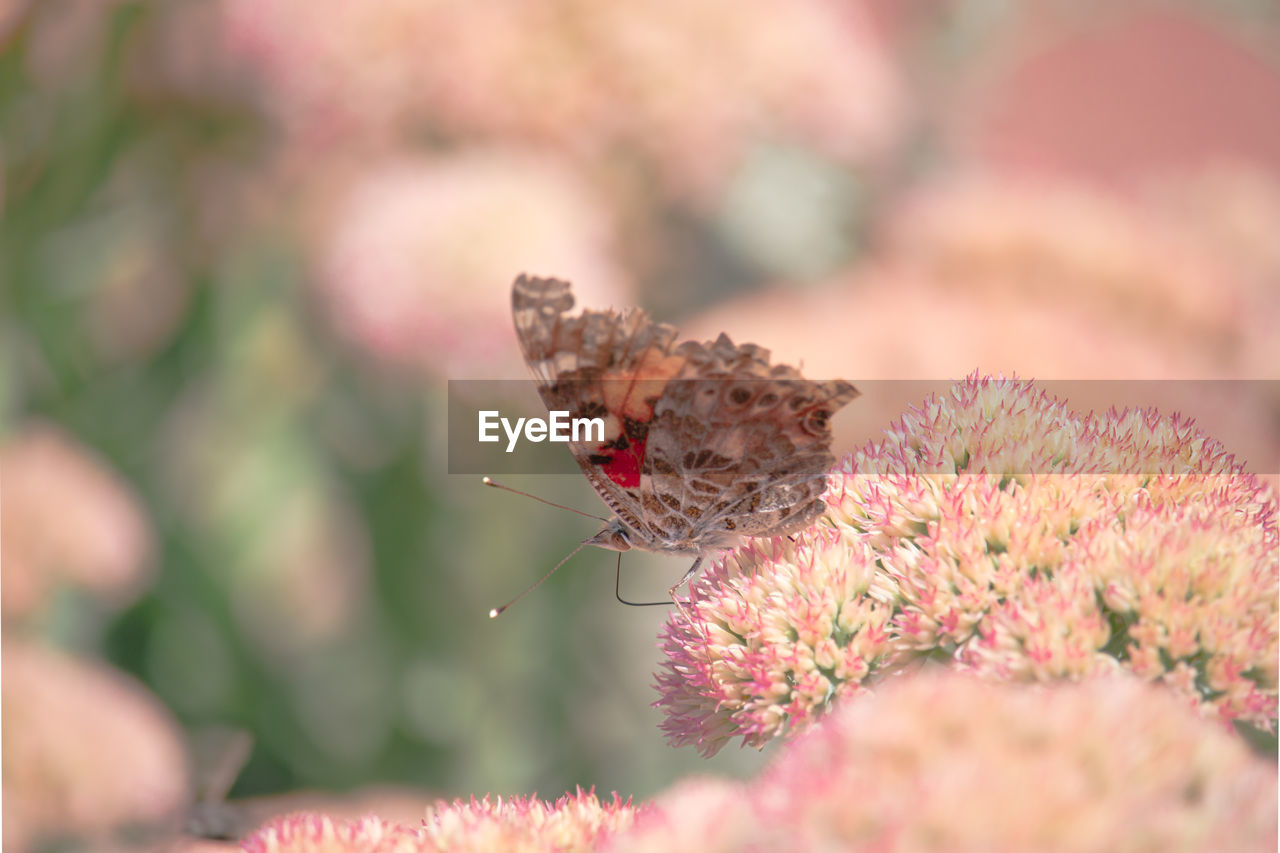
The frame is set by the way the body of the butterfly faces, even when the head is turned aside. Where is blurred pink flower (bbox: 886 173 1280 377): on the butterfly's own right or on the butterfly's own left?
on the butterfly's own right

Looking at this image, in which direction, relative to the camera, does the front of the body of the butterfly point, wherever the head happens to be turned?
to the viewer's left

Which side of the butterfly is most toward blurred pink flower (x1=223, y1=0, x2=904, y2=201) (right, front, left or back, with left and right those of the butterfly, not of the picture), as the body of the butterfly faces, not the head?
right
